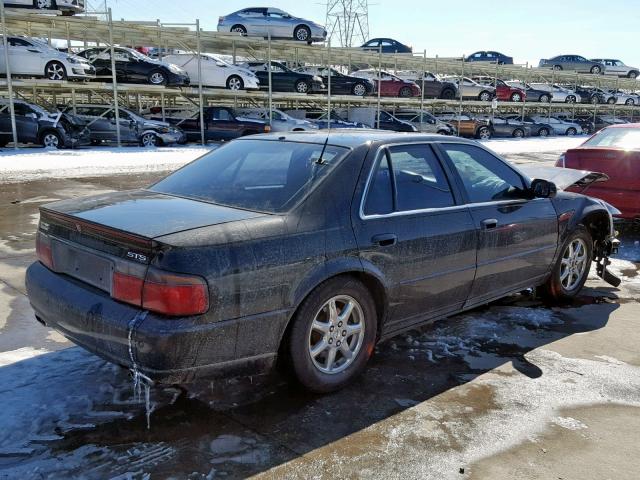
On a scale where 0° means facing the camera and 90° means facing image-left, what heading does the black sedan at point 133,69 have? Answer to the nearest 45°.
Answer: approximately 315°

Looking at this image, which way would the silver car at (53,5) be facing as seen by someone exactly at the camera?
facing to the right of the viewer

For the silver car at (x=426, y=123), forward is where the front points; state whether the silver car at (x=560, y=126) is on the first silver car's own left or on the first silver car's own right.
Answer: on the first silver car's own left

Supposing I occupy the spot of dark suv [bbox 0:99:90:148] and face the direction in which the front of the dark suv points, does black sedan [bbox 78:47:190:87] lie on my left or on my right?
on my left
